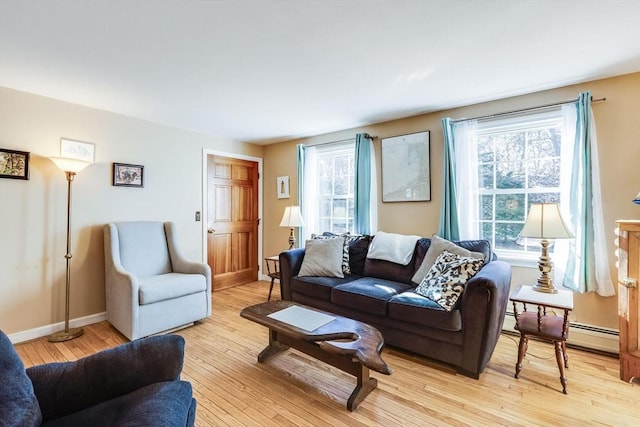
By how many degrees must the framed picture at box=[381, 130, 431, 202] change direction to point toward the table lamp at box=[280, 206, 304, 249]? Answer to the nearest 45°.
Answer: approximately 45° to its right

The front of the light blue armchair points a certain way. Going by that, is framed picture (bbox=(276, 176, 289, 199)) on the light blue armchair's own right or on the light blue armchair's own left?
on the light blue armchair's own left

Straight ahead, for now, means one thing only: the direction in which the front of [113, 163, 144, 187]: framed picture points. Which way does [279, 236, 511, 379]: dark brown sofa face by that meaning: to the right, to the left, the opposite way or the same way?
to the right

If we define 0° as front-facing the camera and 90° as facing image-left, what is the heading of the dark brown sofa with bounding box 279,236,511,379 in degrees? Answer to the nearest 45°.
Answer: approximately 45°

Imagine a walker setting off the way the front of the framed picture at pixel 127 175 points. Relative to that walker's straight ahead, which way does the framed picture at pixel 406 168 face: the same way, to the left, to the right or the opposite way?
to the right

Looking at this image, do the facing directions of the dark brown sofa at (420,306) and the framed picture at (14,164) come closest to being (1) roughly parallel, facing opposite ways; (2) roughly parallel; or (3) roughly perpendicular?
roughly perpendicular
